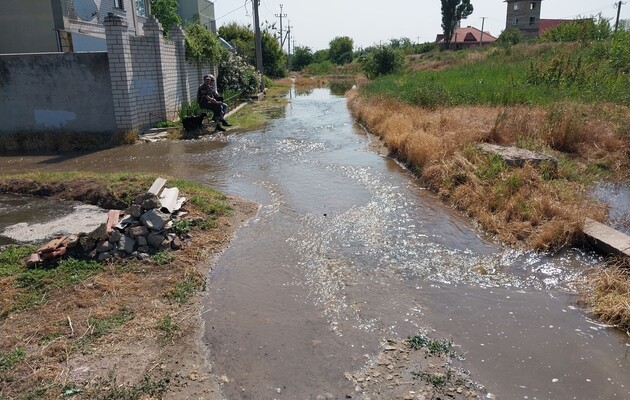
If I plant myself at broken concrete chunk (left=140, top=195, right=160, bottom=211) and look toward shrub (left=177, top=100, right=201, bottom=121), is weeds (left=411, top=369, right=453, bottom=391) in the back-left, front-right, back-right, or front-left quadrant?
back-right

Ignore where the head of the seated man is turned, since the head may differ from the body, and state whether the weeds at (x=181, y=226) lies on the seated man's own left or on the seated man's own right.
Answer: on the seated man's own right

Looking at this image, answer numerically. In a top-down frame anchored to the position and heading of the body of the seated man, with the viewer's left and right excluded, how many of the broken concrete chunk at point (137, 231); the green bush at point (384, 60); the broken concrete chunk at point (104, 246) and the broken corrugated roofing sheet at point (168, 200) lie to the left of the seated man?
1

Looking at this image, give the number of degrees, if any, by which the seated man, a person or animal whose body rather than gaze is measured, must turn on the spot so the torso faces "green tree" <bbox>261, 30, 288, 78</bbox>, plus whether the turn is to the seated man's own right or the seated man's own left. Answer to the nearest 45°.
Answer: approximately 135° to the seated man's own left

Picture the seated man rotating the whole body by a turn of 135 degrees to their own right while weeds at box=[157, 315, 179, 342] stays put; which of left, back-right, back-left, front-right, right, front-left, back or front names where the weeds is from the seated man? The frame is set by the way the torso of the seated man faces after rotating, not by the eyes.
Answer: left

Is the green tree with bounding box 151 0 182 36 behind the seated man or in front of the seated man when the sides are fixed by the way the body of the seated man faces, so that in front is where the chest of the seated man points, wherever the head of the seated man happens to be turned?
behind

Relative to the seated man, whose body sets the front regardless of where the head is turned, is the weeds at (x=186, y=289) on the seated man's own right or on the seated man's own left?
on the seated man's own right

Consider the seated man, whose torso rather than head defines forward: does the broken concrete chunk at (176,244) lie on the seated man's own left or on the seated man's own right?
on the seated man's own right

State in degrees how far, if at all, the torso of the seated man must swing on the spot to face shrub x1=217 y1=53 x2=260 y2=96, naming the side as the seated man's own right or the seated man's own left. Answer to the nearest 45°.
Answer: approximately 135° to the seated man's own left

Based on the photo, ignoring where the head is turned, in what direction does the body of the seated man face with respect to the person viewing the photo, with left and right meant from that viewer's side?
facing the viewer and to the right of the viewer

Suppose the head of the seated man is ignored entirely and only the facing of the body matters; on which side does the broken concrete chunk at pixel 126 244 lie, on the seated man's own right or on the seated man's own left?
on the seated man's own right

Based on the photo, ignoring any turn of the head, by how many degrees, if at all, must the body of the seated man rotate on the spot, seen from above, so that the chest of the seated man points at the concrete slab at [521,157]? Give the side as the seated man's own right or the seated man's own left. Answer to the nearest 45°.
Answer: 0° — they already face it

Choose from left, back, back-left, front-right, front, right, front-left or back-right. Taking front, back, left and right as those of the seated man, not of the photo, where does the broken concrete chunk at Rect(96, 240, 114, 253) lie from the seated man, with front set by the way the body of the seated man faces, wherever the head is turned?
front-right

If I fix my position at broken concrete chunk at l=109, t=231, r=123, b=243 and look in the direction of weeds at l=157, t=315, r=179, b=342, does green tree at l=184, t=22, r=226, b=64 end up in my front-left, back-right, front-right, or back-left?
back-left

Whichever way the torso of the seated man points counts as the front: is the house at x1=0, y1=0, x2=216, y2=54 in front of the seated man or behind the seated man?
behind

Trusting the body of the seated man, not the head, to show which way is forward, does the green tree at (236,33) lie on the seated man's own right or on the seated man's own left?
on the seated man's own left
